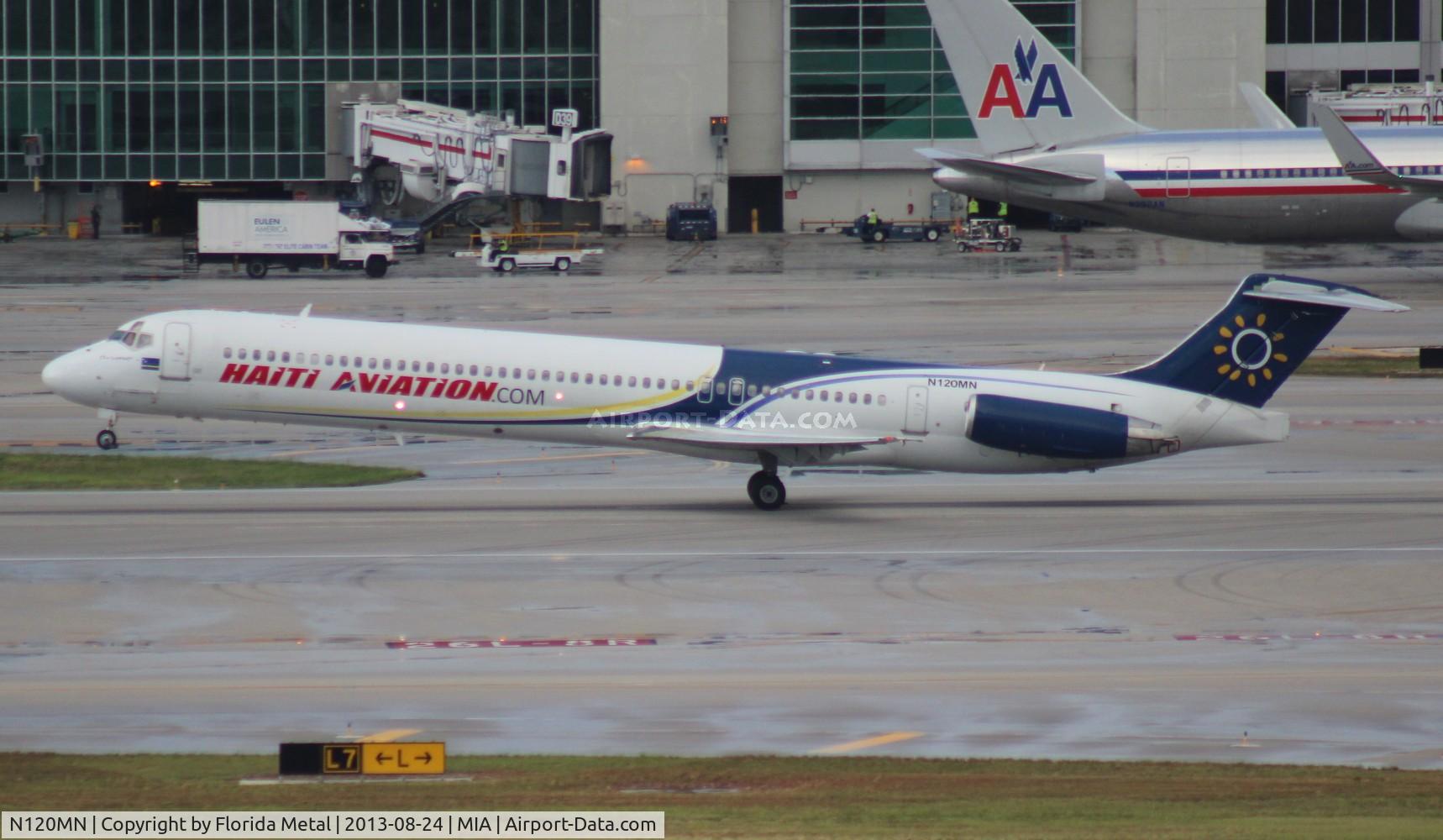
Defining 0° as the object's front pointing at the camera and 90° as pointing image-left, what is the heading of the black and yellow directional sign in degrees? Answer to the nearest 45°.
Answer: approximately 0°

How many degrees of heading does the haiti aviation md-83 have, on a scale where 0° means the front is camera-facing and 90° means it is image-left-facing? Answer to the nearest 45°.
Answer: approximately 90°
